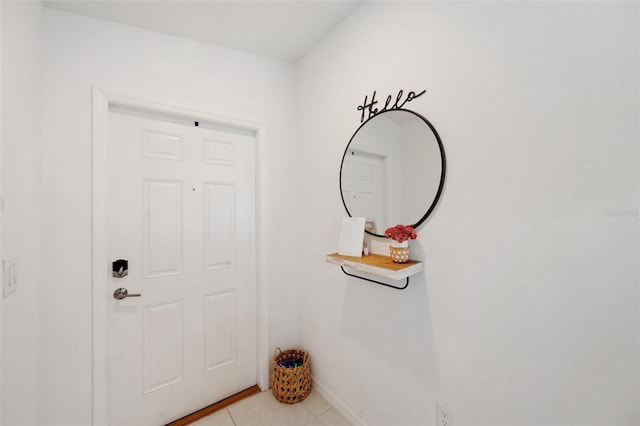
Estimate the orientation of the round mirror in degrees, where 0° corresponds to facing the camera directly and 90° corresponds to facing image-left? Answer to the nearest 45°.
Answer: approximately 45°

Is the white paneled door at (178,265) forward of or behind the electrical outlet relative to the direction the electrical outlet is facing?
forward

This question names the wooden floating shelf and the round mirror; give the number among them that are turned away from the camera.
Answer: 0

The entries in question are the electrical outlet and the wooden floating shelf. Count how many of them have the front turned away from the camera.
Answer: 0

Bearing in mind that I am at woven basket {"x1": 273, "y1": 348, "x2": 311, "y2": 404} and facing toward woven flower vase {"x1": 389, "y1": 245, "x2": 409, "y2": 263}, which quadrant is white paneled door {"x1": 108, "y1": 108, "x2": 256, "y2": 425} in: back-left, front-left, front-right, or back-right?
back-right
